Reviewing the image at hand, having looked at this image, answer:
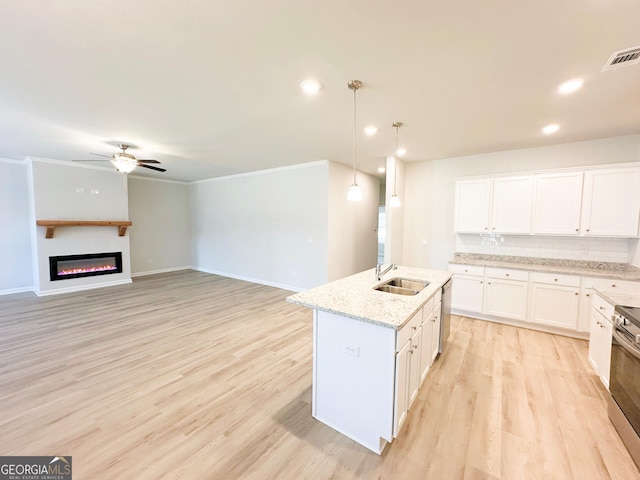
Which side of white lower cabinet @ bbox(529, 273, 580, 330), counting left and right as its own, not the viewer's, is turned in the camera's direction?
front

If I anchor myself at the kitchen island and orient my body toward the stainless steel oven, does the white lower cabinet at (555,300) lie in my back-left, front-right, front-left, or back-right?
front-left

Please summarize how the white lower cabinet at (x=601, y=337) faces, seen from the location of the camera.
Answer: facing to the left of the viewer

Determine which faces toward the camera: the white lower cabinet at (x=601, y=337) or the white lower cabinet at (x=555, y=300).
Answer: the white lower cabinet at (x=555, y=300)

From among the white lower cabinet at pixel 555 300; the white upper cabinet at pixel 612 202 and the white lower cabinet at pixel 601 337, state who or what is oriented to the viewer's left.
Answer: the white lower cabinet at pixel 601 337

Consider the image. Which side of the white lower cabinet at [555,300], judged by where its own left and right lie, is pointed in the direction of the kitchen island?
front

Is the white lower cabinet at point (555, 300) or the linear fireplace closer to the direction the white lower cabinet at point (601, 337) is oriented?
the linear fireplace

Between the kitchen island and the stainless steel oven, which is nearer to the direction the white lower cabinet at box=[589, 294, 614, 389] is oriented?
the kitchen island

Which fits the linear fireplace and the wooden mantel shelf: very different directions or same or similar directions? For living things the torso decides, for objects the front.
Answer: same or similar directions

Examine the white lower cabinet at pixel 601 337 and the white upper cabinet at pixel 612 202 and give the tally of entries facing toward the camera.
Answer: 1

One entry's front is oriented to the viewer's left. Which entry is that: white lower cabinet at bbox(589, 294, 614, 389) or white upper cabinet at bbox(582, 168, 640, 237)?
the white lower cabinet

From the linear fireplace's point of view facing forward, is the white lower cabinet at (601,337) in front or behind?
in front

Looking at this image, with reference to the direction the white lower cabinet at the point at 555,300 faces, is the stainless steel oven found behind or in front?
in front

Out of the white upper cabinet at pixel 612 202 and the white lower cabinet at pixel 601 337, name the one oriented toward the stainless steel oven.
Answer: the white upper cabinet

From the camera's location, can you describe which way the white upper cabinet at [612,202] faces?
facing the viewer
